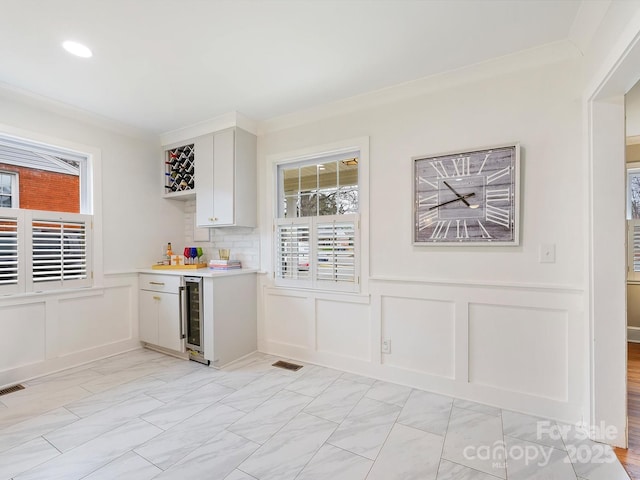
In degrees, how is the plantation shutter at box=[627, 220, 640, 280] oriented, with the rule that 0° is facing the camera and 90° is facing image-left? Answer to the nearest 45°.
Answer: approximately 0°

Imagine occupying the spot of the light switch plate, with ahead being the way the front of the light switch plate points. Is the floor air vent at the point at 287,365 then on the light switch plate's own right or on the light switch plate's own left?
on the light switch plate's own right

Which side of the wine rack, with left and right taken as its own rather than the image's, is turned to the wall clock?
left

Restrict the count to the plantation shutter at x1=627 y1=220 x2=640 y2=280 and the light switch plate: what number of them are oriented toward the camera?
2

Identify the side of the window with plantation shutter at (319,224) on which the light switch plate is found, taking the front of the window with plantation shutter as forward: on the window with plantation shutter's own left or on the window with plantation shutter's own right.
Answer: on the window with plantation shutter's own left

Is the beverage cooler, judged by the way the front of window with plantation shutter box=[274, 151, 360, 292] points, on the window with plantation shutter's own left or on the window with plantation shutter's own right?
on the window with plantation shutter's own right

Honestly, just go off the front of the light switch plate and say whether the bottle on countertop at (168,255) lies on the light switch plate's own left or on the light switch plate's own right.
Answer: on the light switch plate's own right
